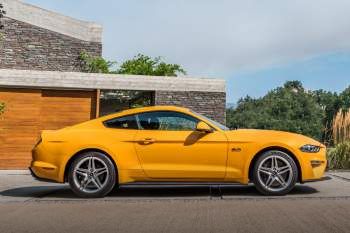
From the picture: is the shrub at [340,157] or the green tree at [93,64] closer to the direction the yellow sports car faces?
the shrub

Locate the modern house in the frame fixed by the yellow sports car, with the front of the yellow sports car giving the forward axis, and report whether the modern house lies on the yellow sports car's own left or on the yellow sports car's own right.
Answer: on the yellow sports car's own left

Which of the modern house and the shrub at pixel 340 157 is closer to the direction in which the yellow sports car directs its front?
the shrub

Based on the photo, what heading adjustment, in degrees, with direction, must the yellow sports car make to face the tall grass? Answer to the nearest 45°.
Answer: approximately 45° to its left

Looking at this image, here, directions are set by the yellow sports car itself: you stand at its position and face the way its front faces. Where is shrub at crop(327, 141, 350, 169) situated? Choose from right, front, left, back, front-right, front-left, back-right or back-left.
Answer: front-left

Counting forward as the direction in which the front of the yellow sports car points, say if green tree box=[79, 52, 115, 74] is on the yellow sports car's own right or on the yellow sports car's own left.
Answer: on the yellow sports car's own left

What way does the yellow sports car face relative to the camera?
to the viewer's right
